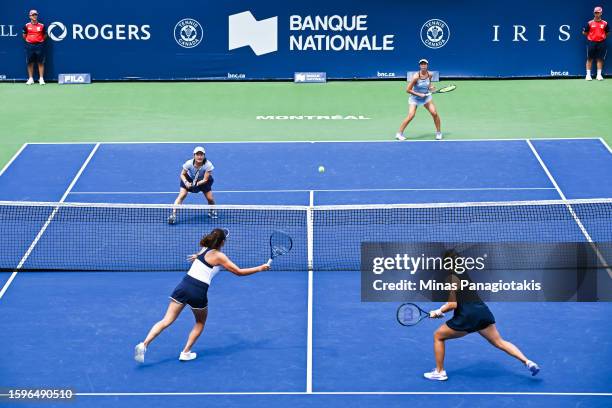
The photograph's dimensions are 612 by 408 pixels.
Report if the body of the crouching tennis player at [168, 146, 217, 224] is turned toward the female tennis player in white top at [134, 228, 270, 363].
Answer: yes

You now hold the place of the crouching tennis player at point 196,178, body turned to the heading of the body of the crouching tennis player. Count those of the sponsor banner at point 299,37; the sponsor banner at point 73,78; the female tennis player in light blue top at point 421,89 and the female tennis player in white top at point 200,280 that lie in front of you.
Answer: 1

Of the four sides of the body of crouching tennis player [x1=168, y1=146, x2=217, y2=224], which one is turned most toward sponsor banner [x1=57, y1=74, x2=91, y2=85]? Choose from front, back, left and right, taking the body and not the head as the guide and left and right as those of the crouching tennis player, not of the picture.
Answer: back

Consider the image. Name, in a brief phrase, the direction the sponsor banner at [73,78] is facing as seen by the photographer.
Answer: facing the viewer

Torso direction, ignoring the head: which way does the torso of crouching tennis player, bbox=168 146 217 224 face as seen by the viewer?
toward the camera

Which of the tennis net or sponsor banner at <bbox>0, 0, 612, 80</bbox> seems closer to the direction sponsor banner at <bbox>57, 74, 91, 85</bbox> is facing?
the tennis net

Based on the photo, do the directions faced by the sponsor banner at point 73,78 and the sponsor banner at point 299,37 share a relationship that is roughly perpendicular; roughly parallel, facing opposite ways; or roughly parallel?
roughly parallel

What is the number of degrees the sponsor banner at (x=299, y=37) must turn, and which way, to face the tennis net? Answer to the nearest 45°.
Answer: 0° — it already faces it

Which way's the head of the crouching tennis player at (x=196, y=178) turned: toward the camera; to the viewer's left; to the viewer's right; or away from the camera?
toward the camera

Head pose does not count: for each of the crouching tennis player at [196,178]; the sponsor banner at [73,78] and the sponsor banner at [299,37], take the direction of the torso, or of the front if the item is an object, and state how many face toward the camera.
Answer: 3

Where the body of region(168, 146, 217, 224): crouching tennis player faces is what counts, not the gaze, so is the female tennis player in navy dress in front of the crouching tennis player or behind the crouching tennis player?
in front

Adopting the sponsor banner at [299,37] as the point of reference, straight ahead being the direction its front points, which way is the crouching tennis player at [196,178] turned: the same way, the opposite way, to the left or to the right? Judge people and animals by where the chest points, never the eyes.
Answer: the same way

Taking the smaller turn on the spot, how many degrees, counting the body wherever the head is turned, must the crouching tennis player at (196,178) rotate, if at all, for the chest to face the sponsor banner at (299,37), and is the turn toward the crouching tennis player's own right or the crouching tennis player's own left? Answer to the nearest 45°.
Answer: approximately 180°

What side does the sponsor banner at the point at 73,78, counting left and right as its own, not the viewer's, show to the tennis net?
front

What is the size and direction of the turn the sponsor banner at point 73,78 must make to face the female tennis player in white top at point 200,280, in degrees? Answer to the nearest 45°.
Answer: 0° — it already faces them

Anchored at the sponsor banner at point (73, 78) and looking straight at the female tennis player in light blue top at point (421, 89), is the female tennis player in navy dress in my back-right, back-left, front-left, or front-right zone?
front-right

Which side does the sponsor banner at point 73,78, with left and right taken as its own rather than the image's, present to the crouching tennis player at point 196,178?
front

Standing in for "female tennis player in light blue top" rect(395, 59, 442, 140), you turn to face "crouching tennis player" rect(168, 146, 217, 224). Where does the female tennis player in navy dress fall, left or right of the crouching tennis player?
left
